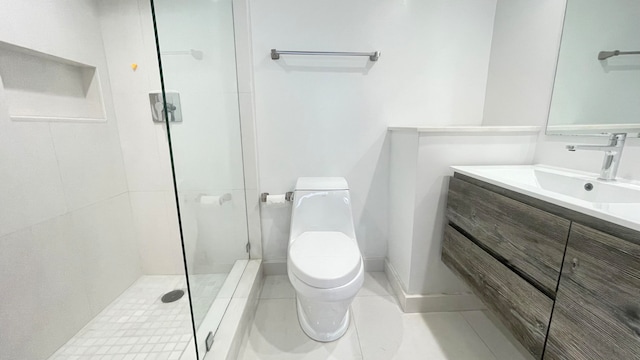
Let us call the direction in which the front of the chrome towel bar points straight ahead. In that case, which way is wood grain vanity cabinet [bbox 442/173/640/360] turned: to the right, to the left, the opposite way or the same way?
to the right

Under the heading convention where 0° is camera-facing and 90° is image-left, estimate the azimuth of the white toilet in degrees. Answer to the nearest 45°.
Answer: approximately 0°

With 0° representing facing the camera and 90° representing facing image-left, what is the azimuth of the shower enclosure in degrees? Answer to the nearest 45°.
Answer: approximately 315°

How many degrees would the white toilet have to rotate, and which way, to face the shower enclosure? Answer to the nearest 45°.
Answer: approximately 90° to its right

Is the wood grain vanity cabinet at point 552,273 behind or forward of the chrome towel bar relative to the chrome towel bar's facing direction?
forward

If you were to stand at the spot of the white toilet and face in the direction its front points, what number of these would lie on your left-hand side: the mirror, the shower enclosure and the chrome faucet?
2

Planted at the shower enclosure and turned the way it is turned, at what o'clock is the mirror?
The mirror is roughly at 12 o'clock from the shower enclosure.

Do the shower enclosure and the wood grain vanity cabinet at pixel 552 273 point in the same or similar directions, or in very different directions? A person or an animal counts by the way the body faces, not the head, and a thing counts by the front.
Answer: very different directions

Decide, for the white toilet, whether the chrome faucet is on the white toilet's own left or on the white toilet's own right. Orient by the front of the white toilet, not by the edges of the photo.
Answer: on the white toilet's own left

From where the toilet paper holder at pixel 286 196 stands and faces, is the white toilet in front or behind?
in front
